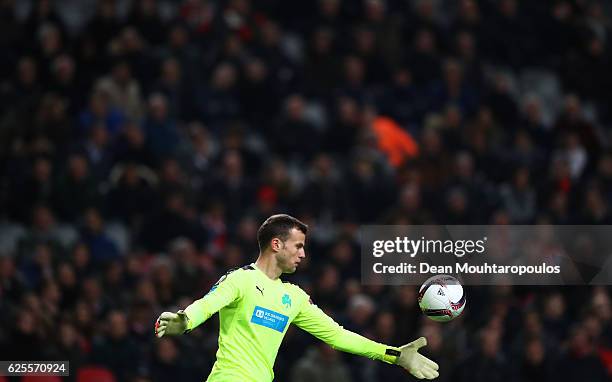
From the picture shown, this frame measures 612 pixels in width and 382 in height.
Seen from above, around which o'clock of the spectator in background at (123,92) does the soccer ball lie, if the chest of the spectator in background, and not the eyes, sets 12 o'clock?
The soccer ball is roughly at 11 o'clock from the spectator in background.

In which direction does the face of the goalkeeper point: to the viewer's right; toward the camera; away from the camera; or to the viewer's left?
to the viewer's right

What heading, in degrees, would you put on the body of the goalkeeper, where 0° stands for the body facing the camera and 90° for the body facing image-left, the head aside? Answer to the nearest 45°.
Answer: approximately 315°

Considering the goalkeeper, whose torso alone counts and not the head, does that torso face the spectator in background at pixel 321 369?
no

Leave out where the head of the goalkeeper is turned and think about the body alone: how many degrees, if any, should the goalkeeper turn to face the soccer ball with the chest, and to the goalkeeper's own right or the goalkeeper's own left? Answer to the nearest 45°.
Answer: approximately 45° to the goalkeeper's own left

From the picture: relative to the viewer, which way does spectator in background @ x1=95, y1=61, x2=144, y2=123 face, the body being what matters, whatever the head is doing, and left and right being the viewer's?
facing the viewer

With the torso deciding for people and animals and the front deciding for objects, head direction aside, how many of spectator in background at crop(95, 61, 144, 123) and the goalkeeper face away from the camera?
0
